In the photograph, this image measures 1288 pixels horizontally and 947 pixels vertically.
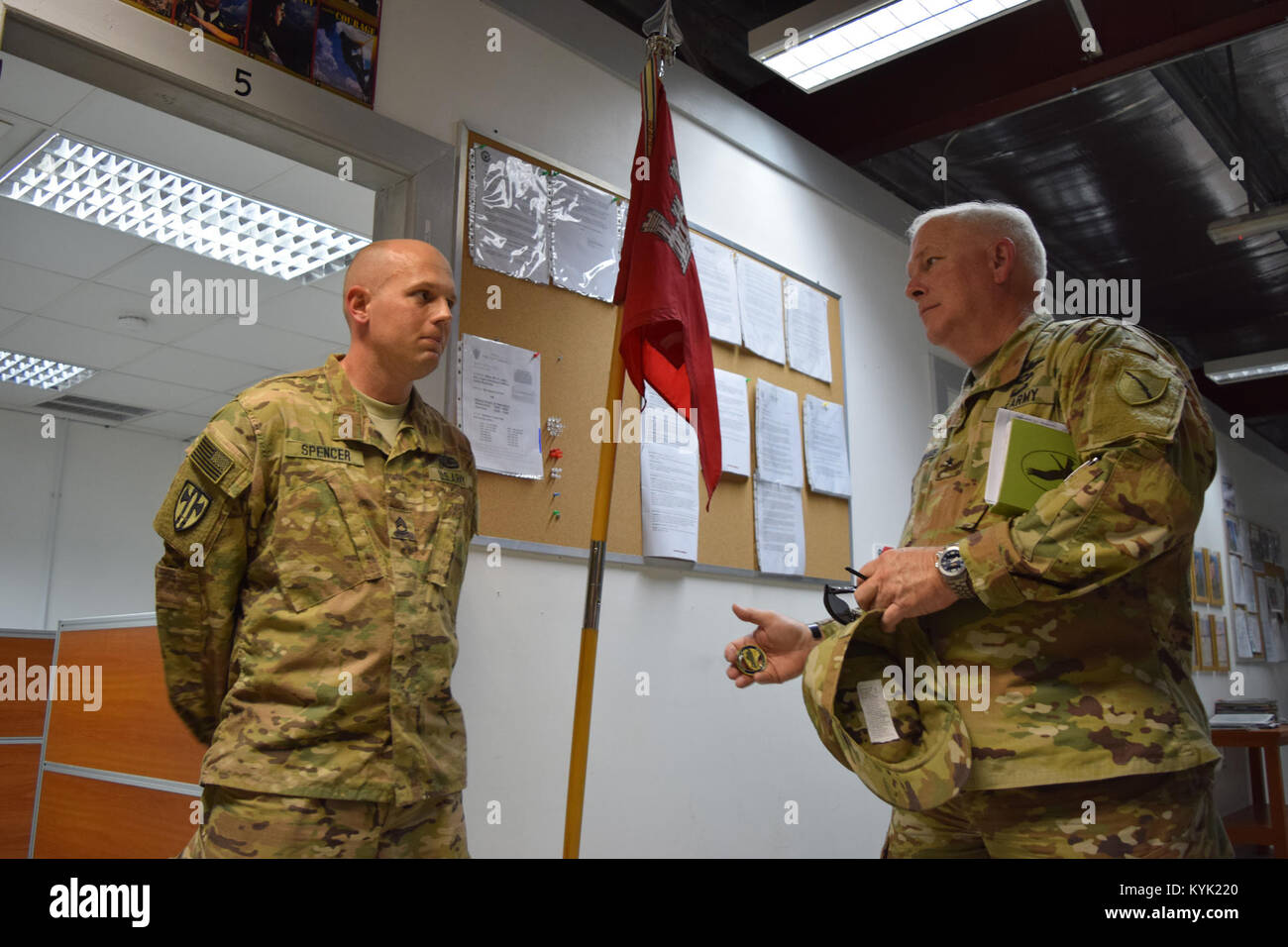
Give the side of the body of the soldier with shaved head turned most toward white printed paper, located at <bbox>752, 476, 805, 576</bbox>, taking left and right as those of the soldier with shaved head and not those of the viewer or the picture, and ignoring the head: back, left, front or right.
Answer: left

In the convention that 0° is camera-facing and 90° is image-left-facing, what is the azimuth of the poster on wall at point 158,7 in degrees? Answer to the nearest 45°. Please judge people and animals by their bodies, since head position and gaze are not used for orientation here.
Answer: approximately 315°

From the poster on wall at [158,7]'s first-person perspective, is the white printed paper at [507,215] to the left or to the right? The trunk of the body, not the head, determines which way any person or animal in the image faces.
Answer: on its left

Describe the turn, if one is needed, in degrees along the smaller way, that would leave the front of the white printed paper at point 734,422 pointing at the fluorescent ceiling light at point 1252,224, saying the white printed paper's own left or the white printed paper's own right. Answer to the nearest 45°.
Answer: approximately 90° to the white printed paper's own left

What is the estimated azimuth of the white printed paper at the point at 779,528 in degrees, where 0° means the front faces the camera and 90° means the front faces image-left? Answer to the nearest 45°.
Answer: approximately 315°

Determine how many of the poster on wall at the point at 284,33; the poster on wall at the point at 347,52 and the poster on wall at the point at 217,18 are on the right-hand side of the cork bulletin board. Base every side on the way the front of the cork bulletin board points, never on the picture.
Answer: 3

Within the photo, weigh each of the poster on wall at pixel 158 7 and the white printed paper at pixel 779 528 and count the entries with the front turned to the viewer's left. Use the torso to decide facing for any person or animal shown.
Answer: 0

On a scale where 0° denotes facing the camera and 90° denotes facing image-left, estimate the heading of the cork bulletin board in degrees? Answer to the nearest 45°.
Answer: approximately 315°

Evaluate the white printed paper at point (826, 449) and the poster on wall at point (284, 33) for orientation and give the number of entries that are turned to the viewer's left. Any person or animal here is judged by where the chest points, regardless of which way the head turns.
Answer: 0

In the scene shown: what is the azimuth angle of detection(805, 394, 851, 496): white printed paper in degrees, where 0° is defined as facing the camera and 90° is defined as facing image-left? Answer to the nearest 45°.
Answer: approximately 315°

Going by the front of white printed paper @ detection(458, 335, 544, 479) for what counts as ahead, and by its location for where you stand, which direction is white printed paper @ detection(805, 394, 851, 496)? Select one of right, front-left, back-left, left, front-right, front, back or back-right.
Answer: left

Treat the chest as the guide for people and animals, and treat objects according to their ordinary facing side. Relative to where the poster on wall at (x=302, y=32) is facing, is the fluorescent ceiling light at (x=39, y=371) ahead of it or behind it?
behind
